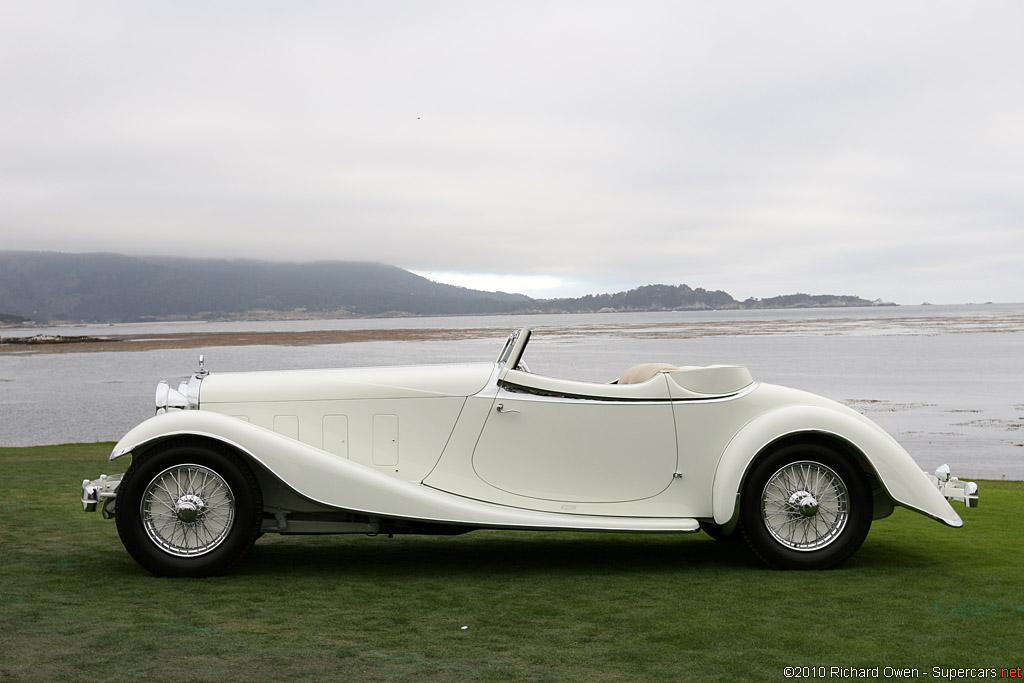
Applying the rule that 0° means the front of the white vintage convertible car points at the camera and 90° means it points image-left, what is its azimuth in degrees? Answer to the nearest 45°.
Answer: approximately 90°
